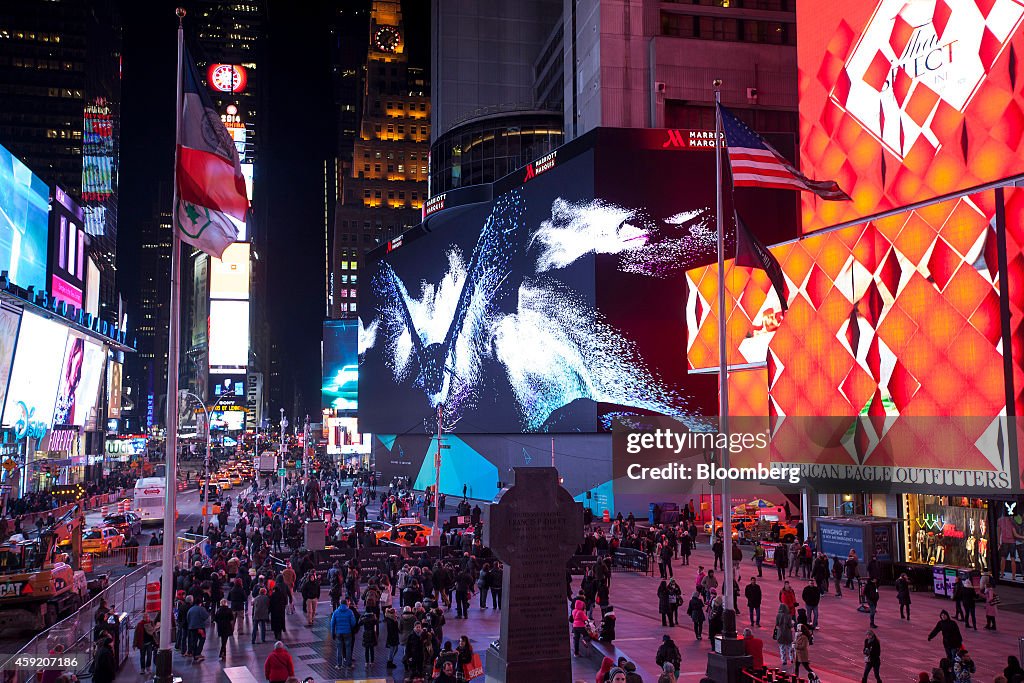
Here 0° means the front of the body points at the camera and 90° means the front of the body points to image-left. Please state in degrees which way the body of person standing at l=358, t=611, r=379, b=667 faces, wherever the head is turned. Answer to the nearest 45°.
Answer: approximately 180°

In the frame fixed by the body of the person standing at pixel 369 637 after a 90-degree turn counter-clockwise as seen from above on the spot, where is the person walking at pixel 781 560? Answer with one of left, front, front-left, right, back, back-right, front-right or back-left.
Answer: back-right

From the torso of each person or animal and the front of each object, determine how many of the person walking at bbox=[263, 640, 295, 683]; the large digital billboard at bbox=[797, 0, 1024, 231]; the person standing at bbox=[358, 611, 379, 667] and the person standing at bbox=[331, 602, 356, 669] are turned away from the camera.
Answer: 3

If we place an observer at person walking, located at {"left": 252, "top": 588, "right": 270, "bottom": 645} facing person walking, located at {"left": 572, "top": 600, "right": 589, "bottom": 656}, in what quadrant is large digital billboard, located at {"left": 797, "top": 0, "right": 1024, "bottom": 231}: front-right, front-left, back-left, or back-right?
front-left

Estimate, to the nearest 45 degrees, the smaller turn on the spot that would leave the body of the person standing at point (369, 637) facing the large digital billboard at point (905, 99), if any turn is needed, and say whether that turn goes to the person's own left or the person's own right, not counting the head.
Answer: approximately 45° to the person's own right

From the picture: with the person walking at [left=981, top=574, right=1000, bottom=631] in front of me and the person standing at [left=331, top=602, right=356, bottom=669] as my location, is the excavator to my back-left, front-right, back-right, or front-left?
back-left

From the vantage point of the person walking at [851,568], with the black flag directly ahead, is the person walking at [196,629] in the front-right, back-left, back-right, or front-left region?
front-right

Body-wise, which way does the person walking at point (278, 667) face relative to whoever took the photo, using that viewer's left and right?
facing away from the viewer

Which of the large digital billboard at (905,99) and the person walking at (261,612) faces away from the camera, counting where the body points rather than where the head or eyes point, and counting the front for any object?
the person walking

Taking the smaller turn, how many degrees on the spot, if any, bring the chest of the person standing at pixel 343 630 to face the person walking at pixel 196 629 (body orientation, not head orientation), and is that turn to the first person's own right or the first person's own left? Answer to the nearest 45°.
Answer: approximately 90° to the first person's own left

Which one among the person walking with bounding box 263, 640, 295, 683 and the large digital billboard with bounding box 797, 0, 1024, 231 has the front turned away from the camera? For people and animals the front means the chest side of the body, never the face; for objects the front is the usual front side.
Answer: the person walking

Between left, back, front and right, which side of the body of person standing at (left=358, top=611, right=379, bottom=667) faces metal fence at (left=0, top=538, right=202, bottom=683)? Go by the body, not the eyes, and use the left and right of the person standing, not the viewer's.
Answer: left

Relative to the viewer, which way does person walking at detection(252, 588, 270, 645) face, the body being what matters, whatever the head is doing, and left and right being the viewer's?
facing away from the viewer

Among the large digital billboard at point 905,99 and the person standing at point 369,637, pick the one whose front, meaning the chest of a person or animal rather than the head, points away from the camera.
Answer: the person standing

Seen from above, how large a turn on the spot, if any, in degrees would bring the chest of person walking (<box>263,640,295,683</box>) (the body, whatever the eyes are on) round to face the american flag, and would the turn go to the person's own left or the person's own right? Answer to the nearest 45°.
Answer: approximately 90° to the person's own right

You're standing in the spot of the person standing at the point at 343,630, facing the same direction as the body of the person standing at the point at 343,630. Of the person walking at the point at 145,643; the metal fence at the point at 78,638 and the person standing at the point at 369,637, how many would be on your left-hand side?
2

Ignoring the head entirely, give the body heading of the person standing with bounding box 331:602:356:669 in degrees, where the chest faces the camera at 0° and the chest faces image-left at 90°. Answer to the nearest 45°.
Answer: approximately 180°

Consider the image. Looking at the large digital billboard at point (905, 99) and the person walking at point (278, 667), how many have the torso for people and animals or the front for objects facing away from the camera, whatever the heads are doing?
1
